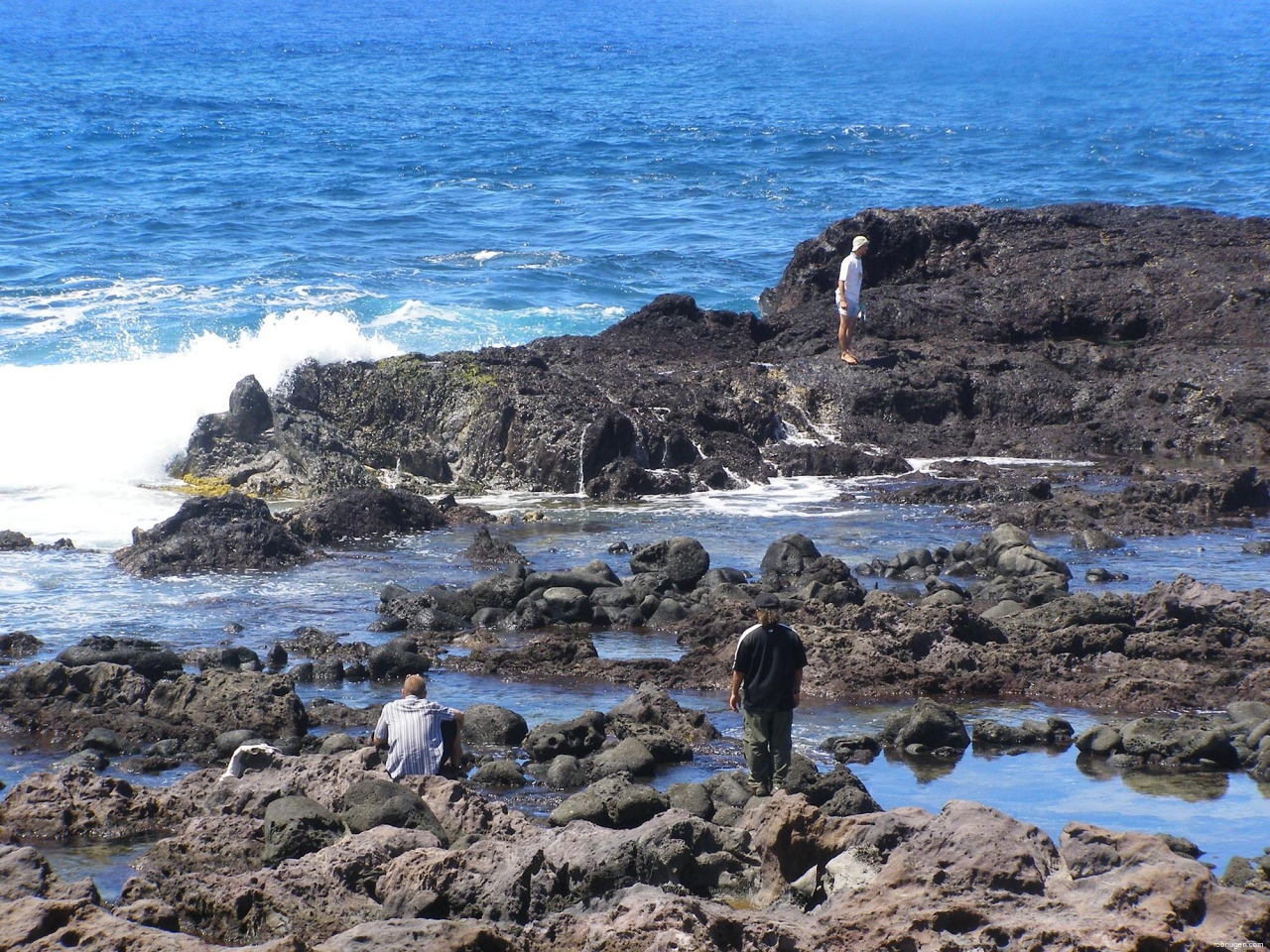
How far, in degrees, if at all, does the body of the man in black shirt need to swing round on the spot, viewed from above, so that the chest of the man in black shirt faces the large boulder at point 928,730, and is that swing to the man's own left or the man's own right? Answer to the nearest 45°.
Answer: approximately 45° to the man's own right

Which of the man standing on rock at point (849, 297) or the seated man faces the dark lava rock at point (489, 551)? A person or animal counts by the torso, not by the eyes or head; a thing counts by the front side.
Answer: the seated man

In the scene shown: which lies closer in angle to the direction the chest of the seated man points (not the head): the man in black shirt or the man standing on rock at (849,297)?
the man standing on rock

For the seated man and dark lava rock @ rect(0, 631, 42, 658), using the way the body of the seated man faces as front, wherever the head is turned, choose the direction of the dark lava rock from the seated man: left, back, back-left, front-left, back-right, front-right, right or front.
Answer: front-left

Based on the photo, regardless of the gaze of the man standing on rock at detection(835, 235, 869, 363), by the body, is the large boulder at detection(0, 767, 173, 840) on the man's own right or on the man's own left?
on the man's own right

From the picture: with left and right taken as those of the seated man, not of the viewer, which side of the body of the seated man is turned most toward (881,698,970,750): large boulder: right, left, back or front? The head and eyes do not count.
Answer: right

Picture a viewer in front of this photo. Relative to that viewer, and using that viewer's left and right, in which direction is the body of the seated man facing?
facing away from the viewer

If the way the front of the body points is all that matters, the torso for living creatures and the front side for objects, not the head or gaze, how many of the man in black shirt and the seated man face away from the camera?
2

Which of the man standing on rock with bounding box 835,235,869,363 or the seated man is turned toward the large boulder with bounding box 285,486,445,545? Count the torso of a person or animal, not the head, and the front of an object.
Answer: the seated man

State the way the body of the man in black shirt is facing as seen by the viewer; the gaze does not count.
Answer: away from the camera

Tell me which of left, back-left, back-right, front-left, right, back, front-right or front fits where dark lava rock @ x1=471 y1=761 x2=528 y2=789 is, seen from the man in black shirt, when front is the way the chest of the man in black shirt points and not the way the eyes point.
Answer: left
